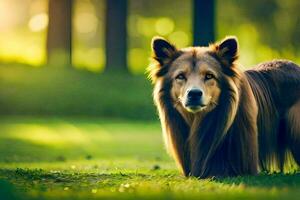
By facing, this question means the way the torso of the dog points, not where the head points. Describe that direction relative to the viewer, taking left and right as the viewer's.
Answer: facing the viewer and to the left of the viewer

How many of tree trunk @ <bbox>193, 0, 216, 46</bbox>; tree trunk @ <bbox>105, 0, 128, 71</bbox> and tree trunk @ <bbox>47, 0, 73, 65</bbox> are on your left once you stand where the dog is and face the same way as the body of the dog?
0

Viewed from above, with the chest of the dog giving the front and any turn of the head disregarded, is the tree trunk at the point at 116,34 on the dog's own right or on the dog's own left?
on the dog's own right

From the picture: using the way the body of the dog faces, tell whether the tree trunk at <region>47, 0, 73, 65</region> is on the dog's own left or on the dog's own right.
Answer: on the dog's own right

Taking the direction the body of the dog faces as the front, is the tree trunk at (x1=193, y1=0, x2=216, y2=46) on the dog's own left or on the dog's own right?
on the dog's own right
